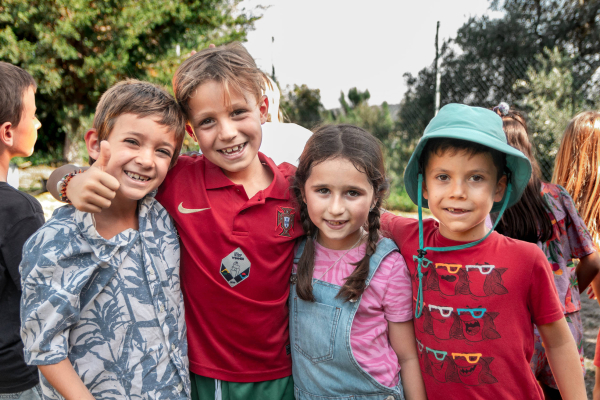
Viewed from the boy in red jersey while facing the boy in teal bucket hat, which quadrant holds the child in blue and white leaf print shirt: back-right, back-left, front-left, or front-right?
back-right

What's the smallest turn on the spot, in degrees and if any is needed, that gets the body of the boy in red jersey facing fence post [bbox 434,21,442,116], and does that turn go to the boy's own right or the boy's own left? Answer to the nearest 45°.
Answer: approximately 135° to the boy's own left

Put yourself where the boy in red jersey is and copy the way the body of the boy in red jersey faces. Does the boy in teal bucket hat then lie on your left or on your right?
on your left

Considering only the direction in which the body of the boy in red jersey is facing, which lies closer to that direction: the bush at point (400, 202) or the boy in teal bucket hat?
the boy in teal bucket hat

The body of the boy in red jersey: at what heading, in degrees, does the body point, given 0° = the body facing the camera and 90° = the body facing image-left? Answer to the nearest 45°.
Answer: approximately 0°

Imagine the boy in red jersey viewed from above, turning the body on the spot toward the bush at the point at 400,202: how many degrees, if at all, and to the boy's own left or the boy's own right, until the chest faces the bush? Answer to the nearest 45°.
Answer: approximately 135° to the boy's own left
